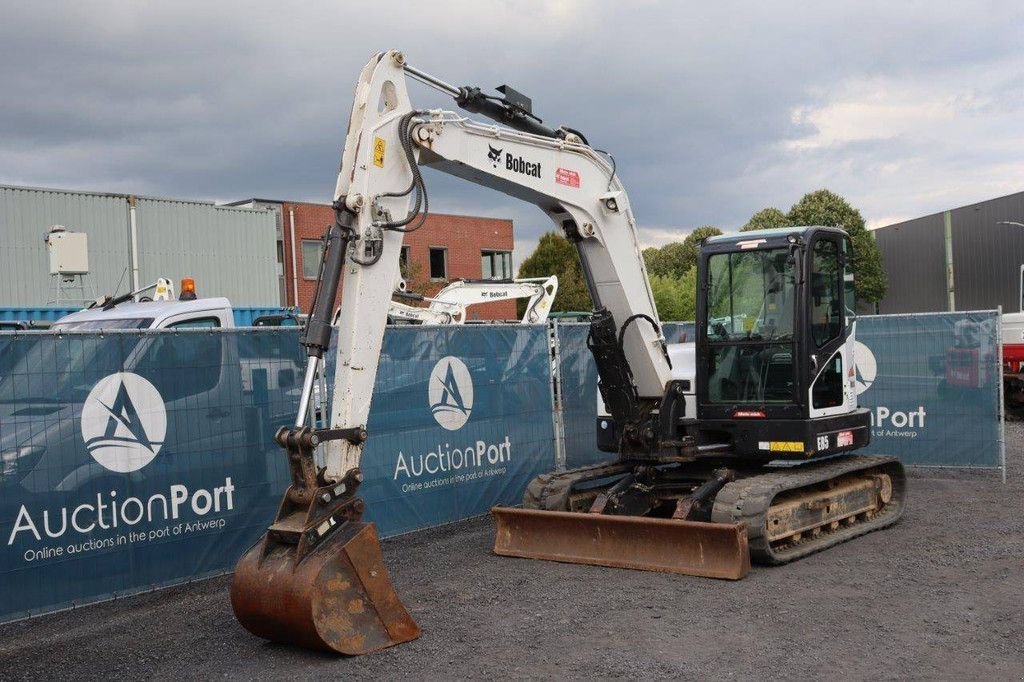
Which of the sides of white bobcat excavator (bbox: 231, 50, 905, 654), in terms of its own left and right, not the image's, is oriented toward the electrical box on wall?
right

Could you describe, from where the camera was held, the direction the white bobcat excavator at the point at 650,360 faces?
facing the viewer and to the left of the viewer

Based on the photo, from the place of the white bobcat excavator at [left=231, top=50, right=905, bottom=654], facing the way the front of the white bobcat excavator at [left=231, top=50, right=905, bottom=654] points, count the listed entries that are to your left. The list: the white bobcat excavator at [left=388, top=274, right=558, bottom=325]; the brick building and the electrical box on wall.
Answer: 0

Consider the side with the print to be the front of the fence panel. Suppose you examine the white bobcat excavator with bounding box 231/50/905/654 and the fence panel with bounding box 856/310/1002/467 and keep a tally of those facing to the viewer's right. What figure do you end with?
0

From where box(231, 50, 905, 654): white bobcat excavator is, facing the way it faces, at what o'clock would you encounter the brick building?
The brick building is roughly at 4 o'clock from the white bobcat excavator.

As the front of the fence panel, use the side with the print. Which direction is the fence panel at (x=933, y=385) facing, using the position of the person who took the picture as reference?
facing the viewer

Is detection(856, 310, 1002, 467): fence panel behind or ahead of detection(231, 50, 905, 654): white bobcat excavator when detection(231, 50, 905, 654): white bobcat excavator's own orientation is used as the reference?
behind

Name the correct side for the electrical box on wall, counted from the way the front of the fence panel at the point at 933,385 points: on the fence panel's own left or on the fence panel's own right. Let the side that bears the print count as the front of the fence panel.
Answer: on the fence panel's own right

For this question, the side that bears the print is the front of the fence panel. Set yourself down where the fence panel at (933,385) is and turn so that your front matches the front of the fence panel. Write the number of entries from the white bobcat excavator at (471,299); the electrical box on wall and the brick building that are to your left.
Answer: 0

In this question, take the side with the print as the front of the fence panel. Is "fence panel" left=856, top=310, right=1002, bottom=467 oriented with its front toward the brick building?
no

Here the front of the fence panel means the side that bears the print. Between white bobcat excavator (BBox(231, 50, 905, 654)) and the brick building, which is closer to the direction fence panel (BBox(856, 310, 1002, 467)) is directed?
the white bobcat excavator

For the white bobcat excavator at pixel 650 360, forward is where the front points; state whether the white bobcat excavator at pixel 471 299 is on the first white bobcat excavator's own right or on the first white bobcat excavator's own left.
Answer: on the first white bobcat excavator's own right

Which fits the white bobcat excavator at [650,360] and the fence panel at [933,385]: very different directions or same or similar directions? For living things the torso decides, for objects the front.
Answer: same or similar directions

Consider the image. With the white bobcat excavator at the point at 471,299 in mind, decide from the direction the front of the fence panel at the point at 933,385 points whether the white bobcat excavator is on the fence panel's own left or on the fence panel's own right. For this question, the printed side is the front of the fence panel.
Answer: on the fence panel's own right
